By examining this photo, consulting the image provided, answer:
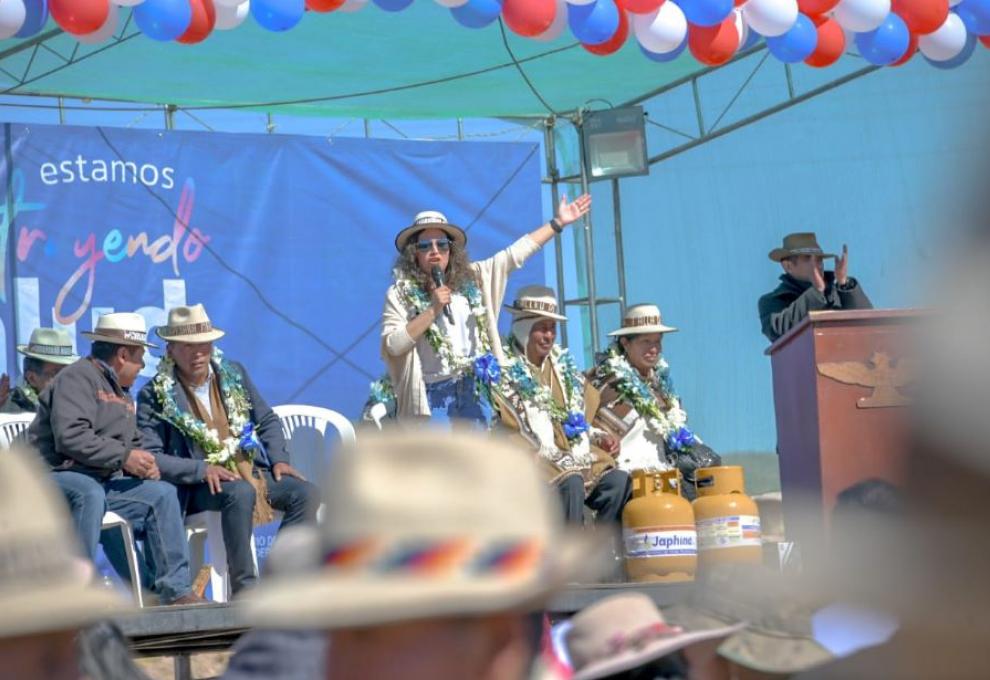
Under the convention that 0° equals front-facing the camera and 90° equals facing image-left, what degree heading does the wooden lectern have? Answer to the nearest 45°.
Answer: approximately 315°

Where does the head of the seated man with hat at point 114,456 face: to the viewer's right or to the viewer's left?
to the viewer's right

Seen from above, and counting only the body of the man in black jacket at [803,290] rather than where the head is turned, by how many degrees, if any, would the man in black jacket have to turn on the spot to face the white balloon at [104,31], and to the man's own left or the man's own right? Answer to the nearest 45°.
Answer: approximately 90° to the man's own right

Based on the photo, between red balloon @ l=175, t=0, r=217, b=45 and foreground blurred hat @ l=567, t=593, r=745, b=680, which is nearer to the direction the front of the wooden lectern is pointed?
the foreground blurred hat

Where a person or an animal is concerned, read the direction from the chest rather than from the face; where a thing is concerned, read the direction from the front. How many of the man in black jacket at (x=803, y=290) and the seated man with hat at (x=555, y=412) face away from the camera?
0

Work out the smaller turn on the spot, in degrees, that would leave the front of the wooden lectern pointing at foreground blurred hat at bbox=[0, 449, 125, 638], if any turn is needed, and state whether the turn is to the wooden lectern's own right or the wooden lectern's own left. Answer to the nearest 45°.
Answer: approximately 45° to the wooden lectern's own right
